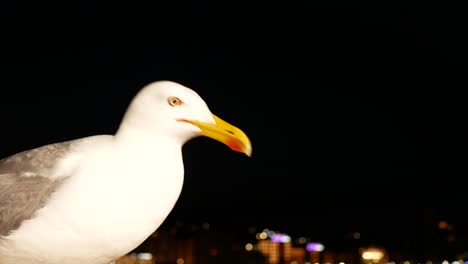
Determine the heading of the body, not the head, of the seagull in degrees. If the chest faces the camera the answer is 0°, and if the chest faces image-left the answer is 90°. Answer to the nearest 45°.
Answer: approximately 270°
